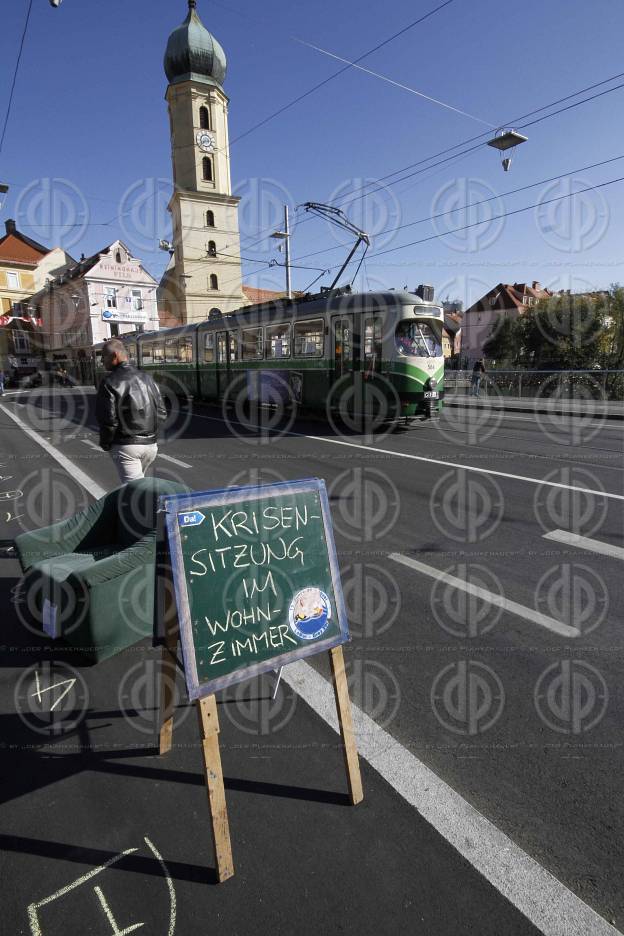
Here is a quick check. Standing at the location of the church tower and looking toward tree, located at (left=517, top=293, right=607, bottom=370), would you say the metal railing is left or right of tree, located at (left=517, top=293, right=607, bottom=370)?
right

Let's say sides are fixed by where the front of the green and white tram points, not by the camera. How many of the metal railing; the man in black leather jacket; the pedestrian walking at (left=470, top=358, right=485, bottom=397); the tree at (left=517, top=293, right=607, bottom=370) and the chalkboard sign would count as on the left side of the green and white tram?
3

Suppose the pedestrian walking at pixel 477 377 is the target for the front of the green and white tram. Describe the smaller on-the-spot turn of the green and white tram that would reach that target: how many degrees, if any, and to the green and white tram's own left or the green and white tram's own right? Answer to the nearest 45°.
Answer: approximately 90° to the green and white tram's own left

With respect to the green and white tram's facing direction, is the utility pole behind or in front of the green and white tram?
behind

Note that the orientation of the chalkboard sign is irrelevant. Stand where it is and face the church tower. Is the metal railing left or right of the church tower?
right

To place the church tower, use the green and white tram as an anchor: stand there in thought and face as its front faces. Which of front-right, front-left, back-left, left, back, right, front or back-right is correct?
back-left

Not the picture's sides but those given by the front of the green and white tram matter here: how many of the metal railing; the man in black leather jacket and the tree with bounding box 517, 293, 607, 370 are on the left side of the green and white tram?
2

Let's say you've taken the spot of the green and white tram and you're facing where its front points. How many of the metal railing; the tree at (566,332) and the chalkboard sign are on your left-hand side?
2

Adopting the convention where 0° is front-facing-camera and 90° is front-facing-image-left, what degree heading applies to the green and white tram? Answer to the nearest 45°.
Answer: approximately 315°

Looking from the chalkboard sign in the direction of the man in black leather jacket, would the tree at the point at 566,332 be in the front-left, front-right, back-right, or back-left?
front-right

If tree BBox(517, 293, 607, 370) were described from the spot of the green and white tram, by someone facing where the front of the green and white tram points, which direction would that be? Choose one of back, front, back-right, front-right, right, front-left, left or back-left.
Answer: left

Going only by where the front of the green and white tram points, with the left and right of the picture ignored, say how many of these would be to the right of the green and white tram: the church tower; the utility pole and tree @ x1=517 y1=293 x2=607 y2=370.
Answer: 0

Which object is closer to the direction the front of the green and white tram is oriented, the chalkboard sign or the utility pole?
the chalkboard sign

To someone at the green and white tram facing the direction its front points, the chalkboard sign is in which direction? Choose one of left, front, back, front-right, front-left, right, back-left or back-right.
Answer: front-right
